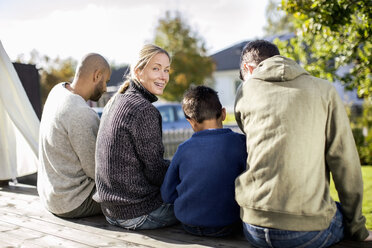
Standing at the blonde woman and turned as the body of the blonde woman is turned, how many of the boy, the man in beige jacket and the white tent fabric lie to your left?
1

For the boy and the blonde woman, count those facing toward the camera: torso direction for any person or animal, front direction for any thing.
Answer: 0

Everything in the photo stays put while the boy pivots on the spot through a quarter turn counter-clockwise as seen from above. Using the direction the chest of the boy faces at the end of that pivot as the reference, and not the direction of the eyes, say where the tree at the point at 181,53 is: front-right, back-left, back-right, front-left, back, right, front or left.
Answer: right

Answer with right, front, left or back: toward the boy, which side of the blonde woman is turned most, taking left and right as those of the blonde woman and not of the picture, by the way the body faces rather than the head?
right

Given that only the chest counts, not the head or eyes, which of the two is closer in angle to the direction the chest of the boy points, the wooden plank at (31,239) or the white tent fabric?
the white tent fabric

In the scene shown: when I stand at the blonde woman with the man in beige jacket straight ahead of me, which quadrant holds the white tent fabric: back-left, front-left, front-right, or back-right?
back-left

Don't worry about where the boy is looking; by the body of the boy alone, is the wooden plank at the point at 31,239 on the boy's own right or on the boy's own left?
on the boy's own left

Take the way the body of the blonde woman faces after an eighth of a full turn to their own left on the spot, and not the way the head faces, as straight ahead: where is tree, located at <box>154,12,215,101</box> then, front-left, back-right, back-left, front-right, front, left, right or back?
front

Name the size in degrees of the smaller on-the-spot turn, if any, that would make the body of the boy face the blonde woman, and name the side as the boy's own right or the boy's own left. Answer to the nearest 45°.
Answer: approximately 90° to the boy's own left

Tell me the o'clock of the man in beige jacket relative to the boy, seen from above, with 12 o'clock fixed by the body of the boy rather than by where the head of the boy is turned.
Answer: The man in beige jacket is roughly at 4 o'clock from the boy.

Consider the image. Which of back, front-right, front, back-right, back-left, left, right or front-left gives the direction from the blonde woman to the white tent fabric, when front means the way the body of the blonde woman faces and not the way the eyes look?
left

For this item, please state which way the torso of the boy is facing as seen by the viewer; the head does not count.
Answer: away from the camera

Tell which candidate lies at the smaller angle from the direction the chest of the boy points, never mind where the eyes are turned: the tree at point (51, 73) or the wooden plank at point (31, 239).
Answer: the tree

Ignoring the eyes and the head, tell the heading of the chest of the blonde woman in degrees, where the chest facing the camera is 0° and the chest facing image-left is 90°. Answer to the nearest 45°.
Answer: approximately 225°

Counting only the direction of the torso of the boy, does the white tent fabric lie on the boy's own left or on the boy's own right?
on the boy's own left

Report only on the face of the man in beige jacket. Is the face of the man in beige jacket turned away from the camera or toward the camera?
away from the camera

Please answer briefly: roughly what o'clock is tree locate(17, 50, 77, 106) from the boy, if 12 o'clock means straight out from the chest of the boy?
The tree is roughly at 11 o'clock from the boy.
